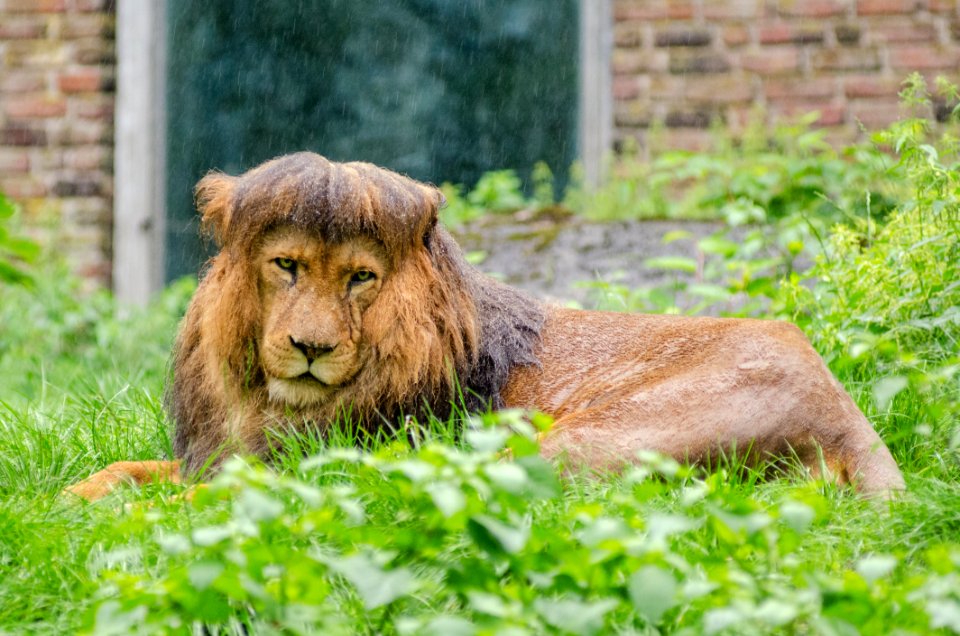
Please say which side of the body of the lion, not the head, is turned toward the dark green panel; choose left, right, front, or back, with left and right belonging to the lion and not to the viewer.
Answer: right

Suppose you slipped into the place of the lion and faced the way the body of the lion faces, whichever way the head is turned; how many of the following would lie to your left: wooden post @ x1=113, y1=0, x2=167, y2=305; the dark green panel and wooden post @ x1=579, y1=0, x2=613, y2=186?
0

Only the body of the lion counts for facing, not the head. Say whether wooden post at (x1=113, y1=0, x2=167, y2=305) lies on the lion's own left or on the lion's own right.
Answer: on the lion's own right

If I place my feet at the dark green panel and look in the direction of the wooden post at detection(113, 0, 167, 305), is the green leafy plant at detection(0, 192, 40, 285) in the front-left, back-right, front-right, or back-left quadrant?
front-left

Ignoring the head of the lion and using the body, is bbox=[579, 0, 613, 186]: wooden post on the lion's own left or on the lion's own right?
on the lion's own right

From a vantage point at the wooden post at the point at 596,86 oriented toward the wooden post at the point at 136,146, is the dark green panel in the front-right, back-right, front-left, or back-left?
front-right

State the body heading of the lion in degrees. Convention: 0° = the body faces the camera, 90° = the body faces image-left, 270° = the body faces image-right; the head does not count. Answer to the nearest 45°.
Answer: approximately 90°
